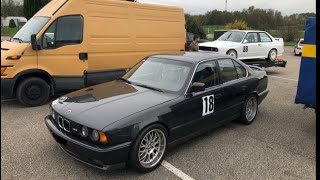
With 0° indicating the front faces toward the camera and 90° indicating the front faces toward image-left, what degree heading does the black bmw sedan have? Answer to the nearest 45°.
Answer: approximately 45°

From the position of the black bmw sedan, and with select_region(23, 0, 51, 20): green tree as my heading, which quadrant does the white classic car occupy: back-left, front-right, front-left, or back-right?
front-right

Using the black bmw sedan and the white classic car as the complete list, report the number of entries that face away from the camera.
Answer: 0

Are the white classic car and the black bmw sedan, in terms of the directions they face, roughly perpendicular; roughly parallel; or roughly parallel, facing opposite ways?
roughly parallel

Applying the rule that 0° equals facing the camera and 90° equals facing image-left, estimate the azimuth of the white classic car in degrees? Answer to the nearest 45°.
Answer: approximately 45°

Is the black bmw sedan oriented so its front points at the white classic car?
no

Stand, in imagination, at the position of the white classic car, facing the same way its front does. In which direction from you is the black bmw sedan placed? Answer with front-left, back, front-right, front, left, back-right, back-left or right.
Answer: front-left

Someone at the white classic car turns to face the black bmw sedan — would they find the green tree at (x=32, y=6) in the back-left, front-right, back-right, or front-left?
back-right

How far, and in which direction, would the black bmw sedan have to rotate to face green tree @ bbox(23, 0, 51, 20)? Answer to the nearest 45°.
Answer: approximately 90° to its right

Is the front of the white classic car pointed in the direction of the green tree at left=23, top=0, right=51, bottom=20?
no

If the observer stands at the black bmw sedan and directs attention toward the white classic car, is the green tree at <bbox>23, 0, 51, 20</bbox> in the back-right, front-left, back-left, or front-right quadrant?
front-left
